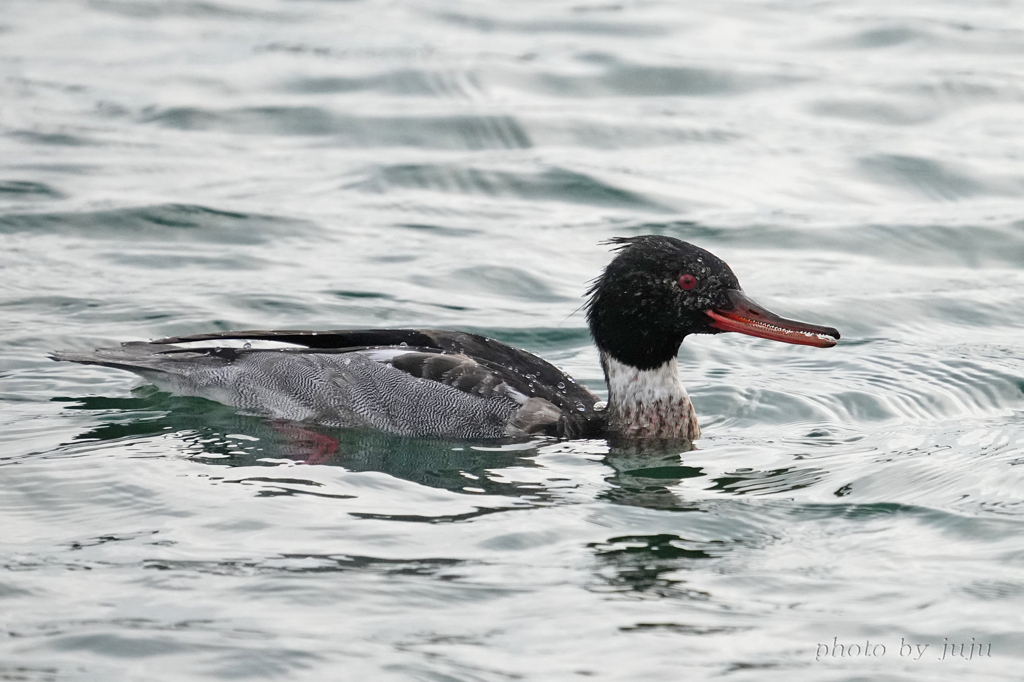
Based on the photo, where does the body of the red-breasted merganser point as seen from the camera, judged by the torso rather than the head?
to the viewer's right
